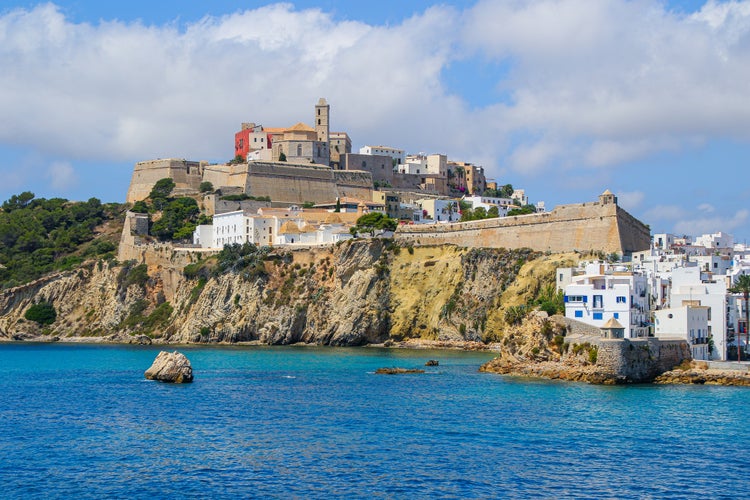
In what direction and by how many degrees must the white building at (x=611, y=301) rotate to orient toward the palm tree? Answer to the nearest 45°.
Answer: approximately 135° to its left

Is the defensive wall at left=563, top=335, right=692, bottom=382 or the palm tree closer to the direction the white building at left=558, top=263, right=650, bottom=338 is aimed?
the defensive wall

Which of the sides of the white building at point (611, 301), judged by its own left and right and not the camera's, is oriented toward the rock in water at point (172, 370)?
right

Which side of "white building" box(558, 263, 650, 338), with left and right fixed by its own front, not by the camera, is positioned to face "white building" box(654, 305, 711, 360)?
left

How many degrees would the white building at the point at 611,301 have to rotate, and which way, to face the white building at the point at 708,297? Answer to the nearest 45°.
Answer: approximately 90° to its left

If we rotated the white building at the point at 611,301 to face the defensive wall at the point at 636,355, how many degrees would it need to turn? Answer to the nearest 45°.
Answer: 0° — it already faces it

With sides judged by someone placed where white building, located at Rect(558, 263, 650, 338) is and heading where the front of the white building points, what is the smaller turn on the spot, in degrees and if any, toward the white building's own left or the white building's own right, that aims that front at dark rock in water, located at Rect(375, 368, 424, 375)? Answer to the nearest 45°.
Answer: approximately 90° to the white building's own right

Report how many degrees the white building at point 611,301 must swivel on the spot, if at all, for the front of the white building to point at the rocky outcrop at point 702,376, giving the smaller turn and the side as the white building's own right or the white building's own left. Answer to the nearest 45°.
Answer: approximately 45° to the white building's own left

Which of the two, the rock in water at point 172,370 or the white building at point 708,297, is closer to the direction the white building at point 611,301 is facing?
the rock in water

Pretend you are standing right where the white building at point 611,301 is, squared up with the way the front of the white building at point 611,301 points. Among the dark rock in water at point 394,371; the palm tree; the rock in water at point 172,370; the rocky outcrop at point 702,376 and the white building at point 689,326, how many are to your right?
2

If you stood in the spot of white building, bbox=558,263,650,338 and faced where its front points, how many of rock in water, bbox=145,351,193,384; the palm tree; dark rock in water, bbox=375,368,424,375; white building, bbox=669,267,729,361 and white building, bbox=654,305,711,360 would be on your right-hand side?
2

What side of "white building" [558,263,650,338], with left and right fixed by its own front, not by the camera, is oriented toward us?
front

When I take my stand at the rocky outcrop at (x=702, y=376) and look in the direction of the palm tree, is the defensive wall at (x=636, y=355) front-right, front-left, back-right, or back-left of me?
back-left

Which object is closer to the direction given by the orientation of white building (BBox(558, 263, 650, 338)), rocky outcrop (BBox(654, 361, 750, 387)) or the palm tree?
the rocky outcrop

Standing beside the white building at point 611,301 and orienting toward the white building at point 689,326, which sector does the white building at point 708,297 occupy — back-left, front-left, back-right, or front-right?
front-left
